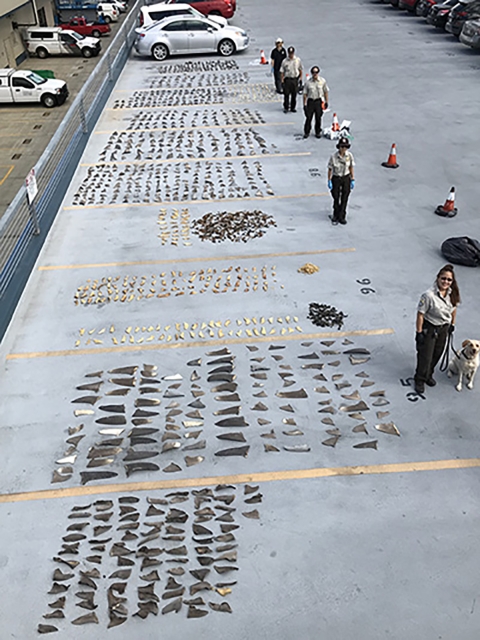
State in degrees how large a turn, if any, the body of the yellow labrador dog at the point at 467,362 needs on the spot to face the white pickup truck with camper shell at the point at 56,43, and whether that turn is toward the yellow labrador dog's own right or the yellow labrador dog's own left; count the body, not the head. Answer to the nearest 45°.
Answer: approximately 180°

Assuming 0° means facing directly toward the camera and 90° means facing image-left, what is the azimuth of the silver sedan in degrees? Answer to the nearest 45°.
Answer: approximately 270°

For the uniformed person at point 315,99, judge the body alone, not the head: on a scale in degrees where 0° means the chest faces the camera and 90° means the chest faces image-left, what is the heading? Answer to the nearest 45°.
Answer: approximately 0°

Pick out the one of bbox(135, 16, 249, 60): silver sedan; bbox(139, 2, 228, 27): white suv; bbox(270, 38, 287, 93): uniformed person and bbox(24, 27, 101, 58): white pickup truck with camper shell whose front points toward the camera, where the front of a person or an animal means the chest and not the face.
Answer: the uniformed person

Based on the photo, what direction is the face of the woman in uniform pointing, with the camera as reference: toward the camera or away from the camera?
toward the camera

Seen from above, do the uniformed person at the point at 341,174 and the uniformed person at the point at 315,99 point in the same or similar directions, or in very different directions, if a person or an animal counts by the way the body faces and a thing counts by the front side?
same or similar directions

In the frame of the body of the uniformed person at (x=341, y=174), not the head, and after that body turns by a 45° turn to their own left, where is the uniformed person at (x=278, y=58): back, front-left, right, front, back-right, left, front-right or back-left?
back-left

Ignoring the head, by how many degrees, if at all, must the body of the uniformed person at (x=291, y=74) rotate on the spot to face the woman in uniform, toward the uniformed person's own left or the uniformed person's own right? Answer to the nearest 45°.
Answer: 0° — they already face them

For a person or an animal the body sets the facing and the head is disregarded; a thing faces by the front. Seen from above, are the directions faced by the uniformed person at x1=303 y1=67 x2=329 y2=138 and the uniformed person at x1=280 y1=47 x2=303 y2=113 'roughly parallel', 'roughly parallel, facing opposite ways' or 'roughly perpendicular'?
roughly parallel

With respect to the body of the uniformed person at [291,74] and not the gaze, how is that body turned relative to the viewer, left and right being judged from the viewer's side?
facing the viewer

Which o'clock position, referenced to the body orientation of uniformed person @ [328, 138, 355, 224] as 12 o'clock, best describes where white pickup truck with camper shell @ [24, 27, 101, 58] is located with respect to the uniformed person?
The white pickup truck with camper shell is roughly at 5 o'clock from the uniformed person.

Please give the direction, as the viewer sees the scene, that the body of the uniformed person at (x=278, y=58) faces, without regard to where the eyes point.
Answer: toward the camera

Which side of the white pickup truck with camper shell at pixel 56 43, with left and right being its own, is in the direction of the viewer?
right
